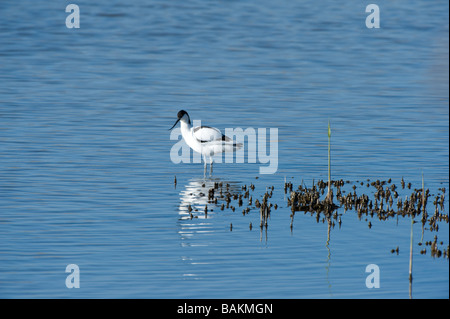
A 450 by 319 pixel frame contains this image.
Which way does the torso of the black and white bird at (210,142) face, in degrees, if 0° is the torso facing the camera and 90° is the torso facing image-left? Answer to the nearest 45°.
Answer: approximately 90°
